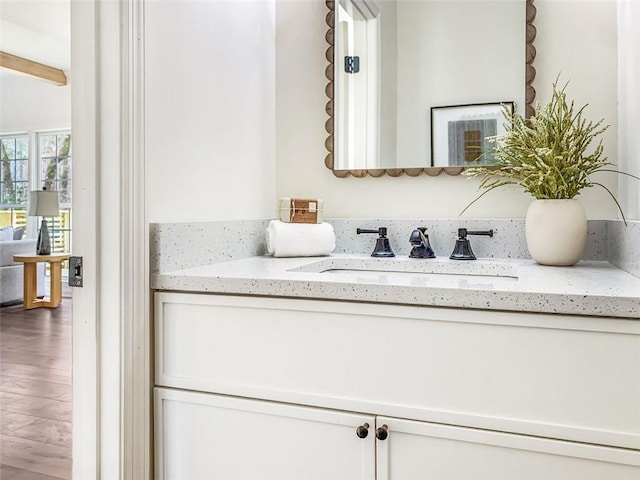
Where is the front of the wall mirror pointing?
toward the camera

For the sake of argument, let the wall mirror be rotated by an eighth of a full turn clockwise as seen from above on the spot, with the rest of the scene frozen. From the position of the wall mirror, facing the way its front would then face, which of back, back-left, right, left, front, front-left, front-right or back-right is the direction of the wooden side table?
right

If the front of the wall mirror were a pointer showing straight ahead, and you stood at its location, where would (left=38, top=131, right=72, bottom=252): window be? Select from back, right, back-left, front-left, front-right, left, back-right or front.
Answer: back-right

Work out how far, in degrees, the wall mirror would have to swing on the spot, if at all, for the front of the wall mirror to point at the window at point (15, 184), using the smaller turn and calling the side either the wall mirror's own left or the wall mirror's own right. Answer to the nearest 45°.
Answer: approximately 135° to the wall mirror's own right

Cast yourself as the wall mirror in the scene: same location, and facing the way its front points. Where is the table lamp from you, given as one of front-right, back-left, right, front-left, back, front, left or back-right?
back-right

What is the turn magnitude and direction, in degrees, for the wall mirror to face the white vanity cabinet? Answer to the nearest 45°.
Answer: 0° — it already faces it

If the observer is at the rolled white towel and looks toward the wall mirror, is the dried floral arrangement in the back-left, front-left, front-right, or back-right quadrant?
front-right
